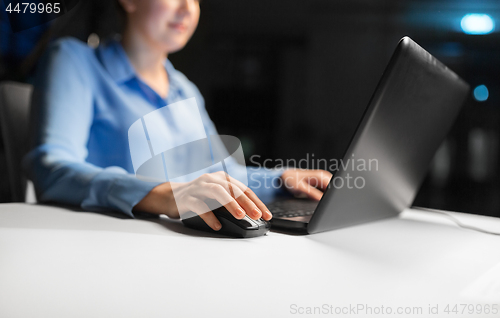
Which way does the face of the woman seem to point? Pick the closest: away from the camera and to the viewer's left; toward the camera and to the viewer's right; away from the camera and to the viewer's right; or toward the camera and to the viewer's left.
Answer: toward the camera and to the viewer's right

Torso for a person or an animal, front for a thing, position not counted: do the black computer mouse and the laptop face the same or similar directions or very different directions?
very different directions

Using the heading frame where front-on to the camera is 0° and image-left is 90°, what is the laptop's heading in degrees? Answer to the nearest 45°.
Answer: approximately 135°

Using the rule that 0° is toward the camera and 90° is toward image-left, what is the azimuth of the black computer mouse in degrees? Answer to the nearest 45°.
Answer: approximately 315°
